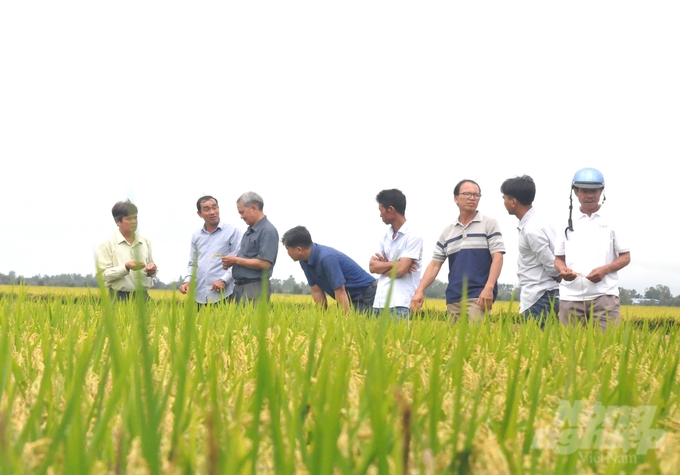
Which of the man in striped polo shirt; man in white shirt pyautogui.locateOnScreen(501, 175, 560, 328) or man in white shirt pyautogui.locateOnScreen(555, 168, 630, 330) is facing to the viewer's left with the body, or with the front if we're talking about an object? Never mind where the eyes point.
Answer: man in white shirt pyautogui.locateOnScreen(501, 175, 560, 328)

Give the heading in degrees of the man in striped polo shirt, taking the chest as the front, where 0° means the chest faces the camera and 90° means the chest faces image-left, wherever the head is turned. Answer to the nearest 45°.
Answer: approximately 0°

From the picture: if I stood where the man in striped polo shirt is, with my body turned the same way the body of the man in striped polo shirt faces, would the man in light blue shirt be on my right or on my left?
on my right

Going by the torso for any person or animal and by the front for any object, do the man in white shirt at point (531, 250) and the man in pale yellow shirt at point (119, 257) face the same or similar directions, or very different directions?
very different directions

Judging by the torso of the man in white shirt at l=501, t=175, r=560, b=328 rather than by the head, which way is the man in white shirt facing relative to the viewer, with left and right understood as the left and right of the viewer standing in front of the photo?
facing to the left of the viewer

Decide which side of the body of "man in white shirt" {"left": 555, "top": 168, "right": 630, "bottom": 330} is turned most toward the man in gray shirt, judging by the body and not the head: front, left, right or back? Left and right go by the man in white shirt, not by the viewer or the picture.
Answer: right

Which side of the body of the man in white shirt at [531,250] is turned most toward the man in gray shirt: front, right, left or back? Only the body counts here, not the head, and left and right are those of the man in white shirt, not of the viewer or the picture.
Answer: front

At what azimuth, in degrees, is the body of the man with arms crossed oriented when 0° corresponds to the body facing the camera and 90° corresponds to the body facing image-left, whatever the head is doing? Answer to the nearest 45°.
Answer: approximately 45°

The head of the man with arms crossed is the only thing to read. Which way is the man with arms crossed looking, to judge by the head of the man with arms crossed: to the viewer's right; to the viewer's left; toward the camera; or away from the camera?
to the viewer's left

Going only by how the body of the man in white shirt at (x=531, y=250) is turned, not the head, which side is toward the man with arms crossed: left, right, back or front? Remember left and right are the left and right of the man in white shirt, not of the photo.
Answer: front
